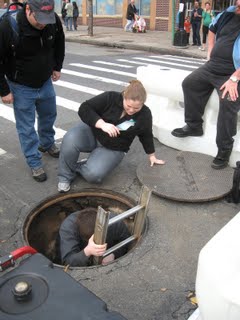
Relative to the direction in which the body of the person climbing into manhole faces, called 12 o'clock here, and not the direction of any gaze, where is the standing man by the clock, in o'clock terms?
The standing man is roughly at 7 o'clock from the person climbing into manhole.

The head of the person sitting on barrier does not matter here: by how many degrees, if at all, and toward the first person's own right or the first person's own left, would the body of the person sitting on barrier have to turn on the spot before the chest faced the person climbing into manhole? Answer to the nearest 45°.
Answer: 0° — they already face them

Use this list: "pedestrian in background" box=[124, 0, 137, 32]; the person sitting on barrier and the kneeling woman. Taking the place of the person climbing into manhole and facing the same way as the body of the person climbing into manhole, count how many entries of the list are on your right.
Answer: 0

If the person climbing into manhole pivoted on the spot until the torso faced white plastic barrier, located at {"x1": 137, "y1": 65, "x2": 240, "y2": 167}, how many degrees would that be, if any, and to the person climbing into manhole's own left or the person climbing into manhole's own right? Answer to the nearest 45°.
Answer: approximately 90° to the person climbing into manhole's own left

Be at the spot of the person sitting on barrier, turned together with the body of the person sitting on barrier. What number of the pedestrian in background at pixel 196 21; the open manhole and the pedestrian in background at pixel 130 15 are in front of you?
1

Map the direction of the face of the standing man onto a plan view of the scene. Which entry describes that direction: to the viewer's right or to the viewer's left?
to the viewer's right

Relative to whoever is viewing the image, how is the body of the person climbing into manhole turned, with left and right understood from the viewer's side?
facing the viewer and to the right of the viewer

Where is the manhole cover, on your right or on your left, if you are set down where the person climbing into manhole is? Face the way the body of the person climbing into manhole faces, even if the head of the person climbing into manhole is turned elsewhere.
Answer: on your left

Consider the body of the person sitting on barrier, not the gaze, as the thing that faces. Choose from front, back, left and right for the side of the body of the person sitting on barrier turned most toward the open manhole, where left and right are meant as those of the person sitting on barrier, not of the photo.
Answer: front

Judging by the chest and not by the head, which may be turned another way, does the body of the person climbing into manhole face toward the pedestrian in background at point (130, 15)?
no

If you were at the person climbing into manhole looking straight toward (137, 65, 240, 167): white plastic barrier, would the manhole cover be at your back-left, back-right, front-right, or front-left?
front-right

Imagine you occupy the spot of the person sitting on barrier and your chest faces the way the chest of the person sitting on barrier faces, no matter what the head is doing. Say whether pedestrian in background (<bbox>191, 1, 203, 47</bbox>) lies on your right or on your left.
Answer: on your right
